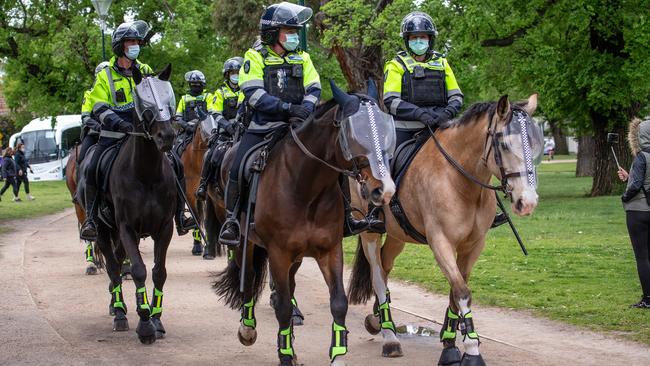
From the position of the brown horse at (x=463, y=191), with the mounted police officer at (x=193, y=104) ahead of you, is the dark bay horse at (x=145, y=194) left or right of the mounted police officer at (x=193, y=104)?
left

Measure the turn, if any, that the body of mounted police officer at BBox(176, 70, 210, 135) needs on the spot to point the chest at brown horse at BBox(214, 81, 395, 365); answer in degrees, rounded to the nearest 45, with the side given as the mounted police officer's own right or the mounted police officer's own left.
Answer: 0° — they already face it

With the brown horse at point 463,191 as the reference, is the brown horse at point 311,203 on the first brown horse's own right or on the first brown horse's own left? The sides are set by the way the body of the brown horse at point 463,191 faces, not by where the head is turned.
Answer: on the first brown horse's own right

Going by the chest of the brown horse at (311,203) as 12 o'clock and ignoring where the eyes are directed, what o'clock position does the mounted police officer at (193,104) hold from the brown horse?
The mounted police officer is roughly at 7 o'clock from the brown horse.

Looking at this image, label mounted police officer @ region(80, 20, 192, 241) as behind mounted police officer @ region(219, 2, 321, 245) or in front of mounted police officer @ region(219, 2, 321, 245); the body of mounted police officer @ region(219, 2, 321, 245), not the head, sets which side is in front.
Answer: behind

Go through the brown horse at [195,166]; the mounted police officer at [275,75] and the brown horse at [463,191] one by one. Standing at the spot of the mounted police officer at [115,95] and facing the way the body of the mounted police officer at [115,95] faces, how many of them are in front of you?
2

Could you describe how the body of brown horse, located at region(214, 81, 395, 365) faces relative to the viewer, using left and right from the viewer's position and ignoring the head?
facing the viewer and to the right of the viewer

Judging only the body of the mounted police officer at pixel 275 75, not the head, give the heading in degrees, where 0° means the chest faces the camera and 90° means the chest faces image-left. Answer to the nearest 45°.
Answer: approximately 315°

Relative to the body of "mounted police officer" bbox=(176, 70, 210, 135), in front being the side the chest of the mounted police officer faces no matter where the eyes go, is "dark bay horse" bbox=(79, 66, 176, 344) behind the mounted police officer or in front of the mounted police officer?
in front
